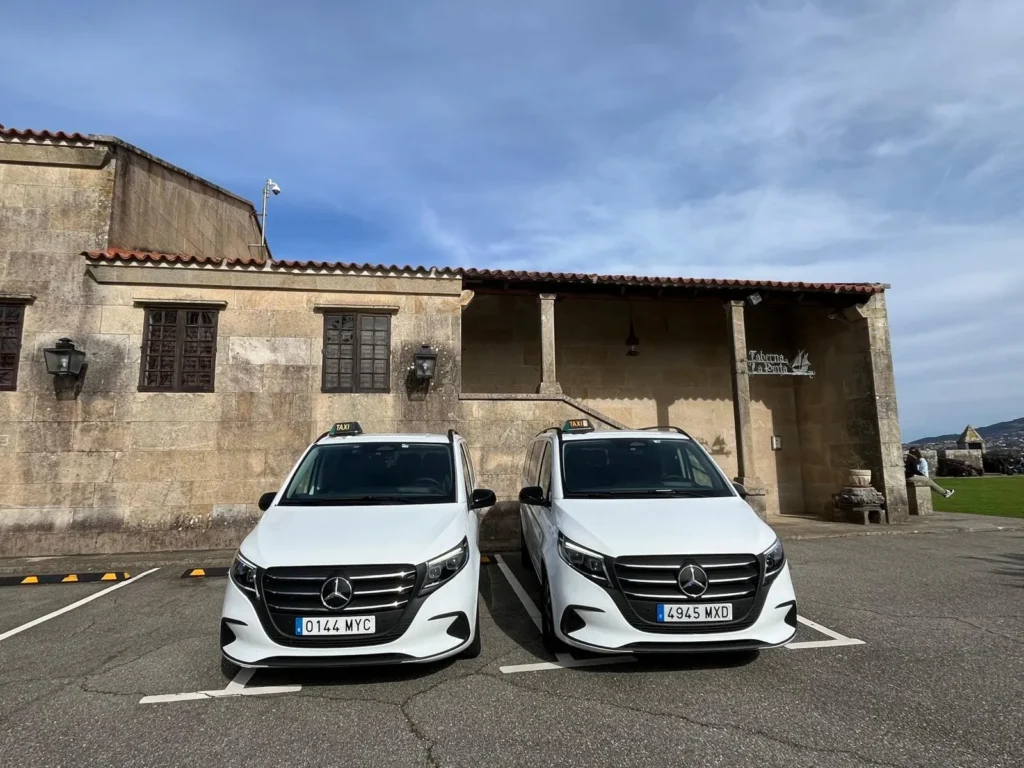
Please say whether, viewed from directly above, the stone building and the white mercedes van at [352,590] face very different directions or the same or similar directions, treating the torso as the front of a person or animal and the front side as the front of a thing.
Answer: same or similar directions

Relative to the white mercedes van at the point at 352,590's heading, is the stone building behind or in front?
behind

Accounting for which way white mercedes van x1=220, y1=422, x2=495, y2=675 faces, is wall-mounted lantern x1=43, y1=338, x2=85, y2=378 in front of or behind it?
behind

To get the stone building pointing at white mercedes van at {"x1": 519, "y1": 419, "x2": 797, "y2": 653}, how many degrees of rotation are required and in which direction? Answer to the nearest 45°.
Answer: approximately 45° to its left

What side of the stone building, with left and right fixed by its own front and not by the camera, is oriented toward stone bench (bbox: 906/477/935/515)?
left

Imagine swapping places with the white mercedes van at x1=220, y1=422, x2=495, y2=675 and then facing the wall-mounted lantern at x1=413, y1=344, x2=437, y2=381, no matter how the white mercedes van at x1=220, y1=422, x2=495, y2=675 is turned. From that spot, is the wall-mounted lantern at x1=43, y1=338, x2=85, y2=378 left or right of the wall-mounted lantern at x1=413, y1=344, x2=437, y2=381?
left

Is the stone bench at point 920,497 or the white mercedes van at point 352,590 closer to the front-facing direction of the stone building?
the white mercedes van

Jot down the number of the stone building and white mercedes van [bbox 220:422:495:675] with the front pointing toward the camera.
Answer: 2

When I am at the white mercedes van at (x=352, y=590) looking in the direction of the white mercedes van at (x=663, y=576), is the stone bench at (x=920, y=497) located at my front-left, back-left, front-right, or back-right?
front-left

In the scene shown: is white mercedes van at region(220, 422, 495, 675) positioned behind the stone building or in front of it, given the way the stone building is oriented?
in front

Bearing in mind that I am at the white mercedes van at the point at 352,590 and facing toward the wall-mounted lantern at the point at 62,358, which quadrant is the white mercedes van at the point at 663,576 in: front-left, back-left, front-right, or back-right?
back-right

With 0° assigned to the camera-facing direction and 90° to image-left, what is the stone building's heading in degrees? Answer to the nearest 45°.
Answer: approximately 0°

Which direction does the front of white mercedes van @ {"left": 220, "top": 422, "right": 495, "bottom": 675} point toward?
toward the camera
